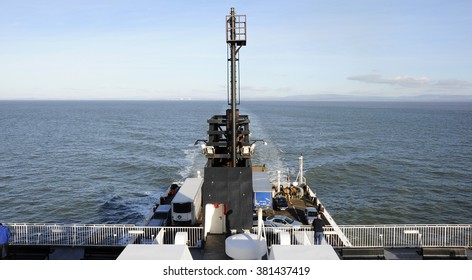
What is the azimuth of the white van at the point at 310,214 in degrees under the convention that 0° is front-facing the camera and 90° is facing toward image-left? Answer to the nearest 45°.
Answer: approximately 0°

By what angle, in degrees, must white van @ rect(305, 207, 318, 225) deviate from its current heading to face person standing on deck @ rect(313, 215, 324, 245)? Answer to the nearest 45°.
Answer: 0° — it already faces them

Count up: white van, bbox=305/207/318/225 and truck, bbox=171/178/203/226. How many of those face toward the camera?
2

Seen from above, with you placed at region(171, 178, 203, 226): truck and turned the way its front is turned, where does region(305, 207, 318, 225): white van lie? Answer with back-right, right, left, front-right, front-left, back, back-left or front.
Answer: left

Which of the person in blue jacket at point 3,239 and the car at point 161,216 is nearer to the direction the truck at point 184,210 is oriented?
the person in blue jacket

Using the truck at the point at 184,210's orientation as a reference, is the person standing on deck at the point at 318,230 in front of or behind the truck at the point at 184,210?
in front
